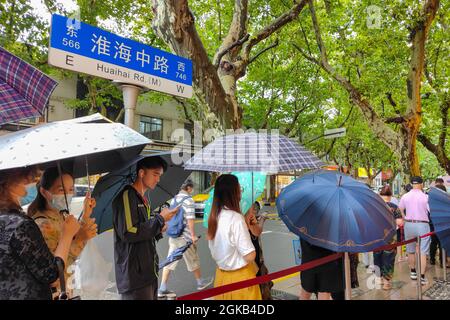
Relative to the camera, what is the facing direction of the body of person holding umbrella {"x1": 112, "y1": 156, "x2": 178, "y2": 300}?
to the viewer's right

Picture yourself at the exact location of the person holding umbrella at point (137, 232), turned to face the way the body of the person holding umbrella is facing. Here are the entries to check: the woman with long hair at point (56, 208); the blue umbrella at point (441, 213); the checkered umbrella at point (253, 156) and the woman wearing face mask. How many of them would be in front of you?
2

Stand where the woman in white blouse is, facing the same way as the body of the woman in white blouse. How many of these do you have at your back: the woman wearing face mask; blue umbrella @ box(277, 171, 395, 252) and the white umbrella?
2

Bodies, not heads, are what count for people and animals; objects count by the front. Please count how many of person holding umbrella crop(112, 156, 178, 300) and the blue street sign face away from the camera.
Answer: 0

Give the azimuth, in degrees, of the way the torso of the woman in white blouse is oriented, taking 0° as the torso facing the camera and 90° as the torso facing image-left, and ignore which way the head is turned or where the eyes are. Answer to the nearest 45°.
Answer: approximately 225°

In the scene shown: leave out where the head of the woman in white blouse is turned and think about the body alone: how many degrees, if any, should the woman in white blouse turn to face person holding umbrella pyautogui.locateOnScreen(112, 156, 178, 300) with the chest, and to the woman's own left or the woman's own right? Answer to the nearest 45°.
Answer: approximately 135° to the woman's own left

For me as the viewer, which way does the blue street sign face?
facing the viewer and to the right of the viewer

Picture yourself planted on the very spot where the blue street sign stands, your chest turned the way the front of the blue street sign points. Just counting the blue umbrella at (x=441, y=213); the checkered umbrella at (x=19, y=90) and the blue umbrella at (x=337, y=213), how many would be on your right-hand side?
1

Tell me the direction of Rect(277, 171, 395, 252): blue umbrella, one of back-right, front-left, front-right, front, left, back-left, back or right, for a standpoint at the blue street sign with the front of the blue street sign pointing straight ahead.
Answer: front-left

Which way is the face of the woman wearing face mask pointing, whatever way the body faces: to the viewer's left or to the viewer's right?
to the viewer's right

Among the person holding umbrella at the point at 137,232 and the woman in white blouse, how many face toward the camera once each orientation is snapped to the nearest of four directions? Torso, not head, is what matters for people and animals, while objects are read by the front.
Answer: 0
